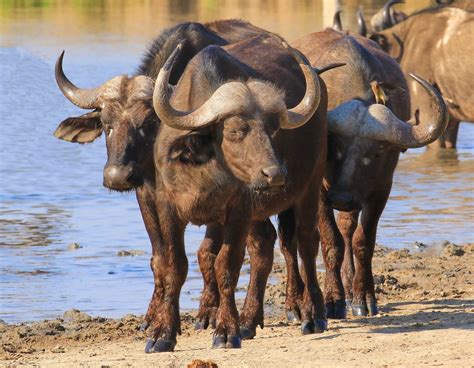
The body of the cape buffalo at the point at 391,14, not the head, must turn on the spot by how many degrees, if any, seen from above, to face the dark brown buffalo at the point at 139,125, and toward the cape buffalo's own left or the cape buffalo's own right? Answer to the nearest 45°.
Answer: approximately 90° to the cape buffalo's own left

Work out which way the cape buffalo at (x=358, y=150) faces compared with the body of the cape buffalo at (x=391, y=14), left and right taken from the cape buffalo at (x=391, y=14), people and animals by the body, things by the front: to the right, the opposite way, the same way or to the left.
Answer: to the left

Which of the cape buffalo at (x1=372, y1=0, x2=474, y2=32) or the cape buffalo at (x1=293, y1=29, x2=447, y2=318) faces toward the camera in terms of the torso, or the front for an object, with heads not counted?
the cape buffalo at (x1=293, y1=29, x2=447, y2=318)

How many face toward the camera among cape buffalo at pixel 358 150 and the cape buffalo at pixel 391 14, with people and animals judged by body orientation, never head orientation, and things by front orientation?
1

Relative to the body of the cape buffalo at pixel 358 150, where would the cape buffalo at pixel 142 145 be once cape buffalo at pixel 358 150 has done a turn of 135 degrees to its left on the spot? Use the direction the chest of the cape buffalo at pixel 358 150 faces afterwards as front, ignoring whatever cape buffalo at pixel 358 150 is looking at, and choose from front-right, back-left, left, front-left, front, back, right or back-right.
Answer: back

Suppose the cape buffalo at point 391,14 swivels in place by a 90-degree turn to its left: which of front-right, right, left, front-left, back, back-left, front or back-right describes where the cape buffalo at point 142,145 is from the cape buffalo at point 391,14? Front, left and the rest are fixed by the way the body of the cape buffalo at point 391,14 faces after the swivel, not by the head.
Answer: front

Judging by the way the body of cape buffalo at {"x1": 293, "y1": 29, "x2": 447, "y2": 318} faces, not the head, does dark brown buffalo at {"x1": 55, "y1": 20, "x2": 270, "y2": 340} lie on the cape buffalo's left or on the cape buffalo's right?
on the cape buffalo's right

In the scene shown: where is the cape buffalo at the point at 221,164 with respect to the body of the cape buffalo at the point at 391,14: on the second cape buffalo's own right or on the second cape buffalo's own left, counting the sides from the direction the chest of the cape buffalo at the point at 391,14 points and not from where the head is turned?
on the second cape buffalo's own left

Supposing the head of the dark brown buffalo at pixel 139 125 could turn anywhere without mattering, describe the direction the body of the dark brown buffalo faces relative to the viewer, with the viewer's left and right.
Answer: facing the viewer and to the left of the viewer

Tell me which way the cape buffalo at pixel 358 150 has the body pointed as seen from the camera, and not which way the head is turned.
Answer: toward the camera

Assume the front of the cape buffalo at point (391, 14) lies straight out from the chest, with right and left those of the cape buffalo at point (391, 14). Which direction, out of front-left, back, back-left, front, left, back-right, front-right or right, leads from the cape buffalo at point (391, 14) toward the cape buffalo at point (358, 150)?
left

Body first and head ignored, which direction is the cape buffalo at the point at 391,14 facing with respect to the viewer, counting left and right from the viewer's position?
facing to the left of the viewer

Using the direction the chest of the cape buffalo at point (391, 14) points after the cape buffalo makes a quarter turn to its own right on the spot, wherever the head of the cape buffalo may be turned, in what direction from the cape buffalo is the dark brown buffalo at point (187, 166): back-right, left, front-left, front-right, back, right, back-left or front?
back
